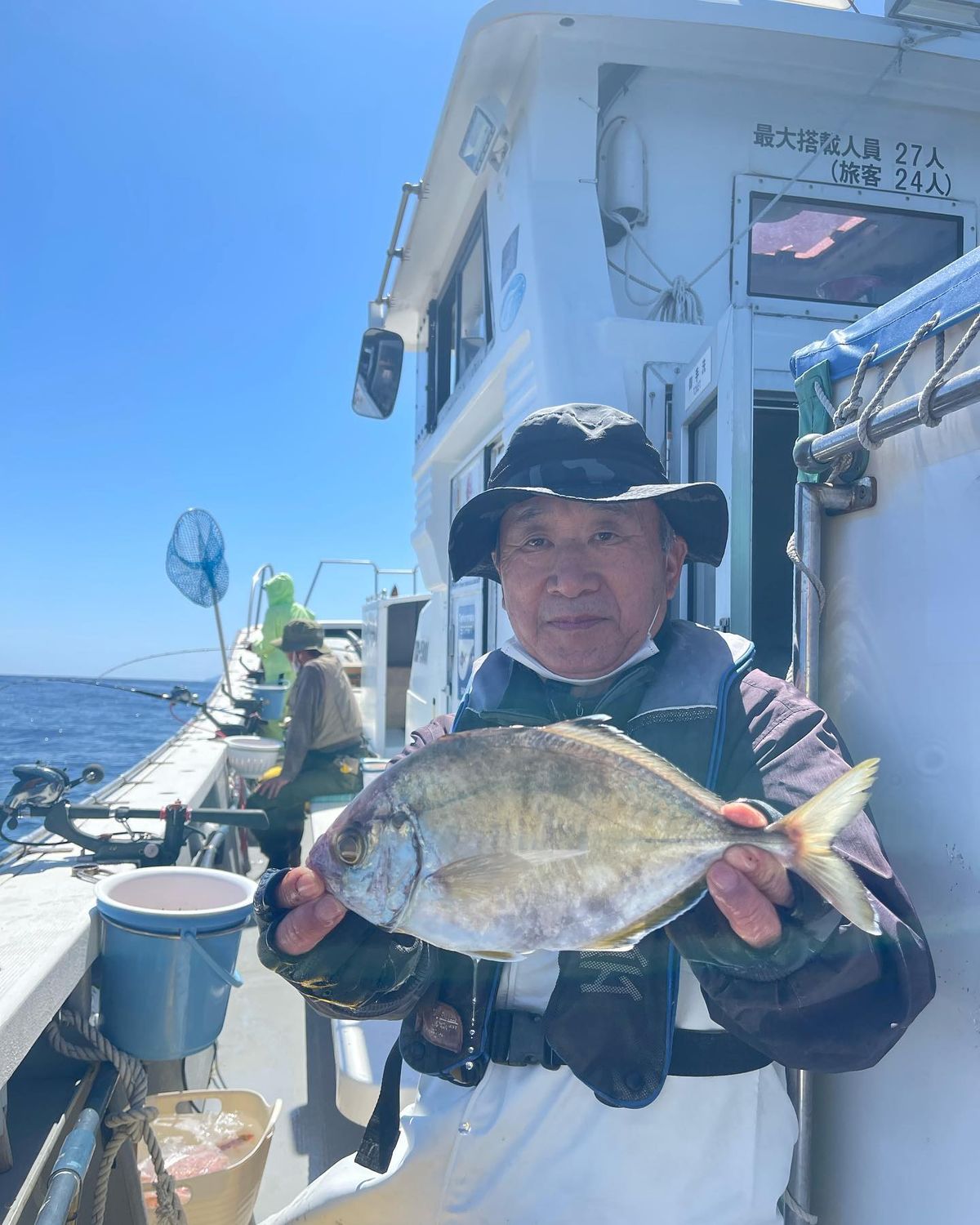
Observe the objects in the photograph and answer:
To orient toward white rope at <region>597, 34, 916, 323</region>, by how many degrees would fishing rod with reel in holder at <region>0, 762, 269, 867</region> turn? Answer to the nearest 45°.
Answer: approximately 180°

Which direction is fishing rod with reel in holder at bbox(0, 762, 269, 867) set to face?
to the viewer's left

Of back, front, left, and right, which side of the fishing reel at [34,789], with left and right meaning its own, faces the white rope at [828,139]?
back

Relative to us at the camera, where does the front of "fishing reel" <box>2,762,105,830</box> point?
facing to the left of the viewer

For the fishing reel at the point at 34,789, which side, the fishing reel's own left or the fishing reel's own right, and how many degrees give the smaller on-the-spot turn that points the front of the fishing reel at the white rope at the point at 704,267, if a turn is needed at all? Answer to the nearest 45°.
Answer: approximately 180°
